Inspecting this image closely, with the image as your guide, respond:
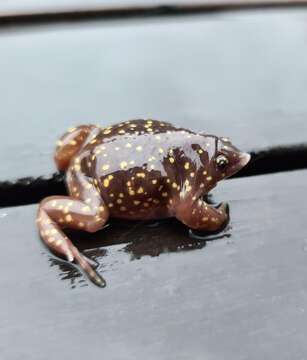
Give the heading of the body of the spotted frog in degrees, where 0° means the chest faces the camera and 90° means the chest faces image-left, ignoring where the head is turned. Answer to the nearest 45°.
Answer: approximately 270°
